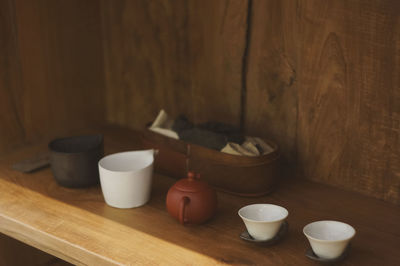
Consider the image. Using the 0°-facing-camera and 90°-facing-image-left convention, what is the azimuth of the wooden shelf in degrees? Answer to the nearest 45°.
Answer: approximately 45°
